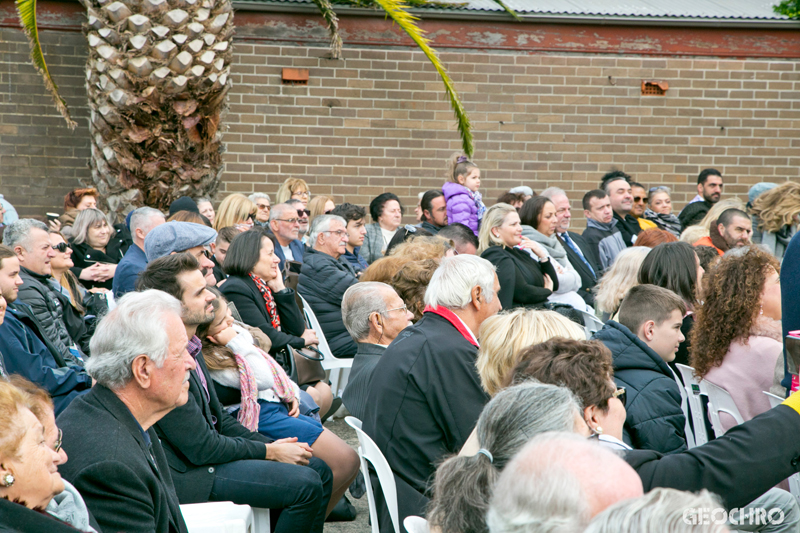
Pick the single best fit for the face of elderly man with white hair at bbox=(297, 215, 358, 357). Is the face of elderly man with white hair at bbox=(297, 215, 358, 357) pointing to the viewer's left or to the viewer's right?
to the viewer's right

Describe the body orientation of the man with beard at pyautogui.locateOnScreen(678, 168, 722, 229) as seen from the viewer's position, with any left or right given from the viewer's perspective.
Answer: facing the viewer and to the right of the viewer

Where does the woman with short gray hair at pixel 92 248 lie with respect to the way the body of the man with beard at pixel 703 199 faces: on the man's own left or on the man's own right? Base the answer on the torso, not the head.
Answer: on the man's own right

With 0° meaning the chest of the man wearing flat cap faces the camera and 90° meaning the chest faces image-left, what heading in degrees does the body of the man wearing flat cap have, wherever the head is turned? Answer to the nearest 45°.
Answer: approximately 270°

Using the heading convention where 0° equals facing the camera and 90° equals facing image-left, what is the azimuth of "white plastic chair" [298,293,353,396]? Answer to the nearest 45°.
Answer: approximately 270°

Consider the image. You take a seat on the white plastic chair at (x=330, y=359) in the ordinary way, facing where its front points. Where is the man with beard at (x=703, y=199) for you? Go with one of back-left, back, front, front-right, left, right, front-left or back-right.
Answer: front-left

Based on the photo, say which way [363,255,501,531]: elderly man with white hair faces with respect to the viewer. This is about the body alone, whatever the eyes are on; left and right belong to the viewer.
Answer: facing away from the viewer and to the right of the viewer
